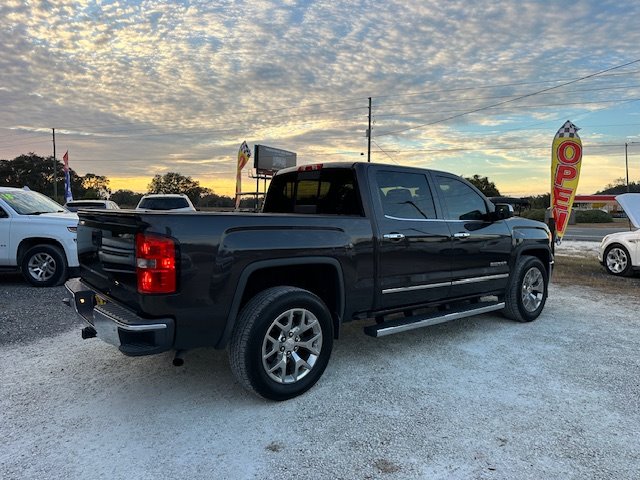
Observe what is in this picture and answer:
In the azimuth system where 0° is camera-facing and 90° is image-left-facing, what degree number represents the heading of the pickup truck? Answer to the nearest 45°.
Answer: approximately 225°

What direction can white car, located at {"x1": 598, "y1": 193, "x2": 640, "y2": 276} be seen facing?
to the viewer's left

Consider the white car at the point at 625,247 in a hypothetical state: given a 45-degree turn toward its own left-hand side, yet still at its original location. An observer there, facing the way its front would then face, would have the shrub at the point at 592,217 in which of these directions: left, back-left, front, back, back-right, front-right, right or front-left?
back-right

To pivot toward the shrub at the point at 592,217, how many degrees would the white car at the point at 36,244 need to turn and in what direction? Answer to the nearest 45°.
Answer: approximately 45° to its left

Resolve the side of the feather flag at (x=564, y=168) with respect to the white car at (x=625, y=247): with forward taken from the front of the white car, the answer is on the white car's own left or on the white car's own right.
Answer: on the white car's own right

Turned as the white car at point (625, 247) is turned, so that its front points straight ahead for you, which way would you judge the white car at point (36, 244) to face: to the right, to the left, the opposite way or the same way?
the opposite way

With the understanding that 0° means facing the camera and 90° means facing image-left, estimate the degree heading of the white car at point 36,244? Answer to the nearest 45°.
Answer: approximately 315°
